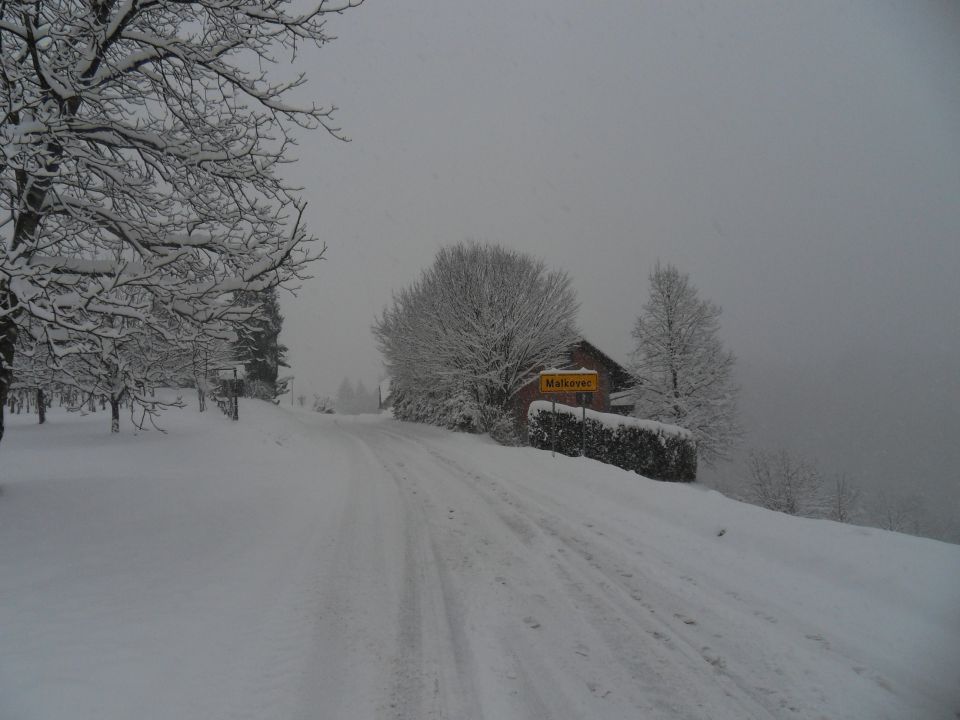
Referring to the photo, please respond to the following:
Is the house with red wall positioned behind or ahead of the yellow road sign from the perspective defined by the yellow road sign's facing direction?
behind

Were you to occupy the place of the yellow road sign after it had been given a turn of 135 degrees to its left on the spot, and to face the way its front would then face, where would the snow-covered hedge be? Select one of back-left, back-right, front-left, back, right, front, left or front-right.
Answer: front

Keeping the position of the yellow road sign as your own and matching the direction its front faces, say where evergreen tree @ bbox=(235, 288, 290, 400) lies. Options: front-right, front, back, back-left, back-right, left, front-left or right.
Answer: back-right

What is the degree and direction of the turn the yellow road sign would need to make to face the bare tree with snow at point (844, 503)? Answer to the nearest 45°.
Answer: approximately 135° to its left

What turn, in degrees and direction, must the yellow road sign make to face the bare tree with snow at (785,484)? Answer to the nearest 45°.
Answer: approximately 135° to its left

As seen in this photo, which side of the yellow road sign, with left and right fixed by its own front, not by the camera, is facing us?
front
